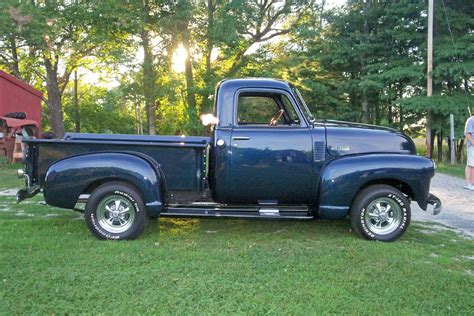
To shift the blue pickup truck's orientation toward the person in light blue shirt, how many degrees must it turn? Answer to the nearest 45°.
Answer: approximately 45° to its left

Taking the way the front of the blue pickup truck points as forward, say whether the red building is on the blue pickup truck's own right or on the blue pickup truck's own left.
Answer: on the blue pickup truck's own left

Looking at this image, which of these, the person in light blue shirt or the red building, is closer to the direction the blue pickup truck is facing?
the person in light blue shirt

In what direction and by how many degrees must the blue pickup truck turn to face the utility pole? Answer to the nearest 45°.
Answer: approximately 45° to its left

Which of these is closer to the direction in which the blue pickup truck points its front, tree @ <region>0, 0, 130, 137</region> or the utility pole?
the utility pole

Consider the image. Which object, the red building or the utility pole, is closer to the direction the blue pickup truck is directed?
the utility pole

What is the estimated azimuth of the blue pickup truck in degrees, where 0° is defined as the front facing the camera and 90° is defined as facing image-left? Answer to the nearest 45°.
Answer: approximately 270°

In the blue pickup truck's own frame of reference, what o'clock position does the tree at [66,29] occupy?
The tree is roughly at 8 o'clock from the blue pickup truck.
